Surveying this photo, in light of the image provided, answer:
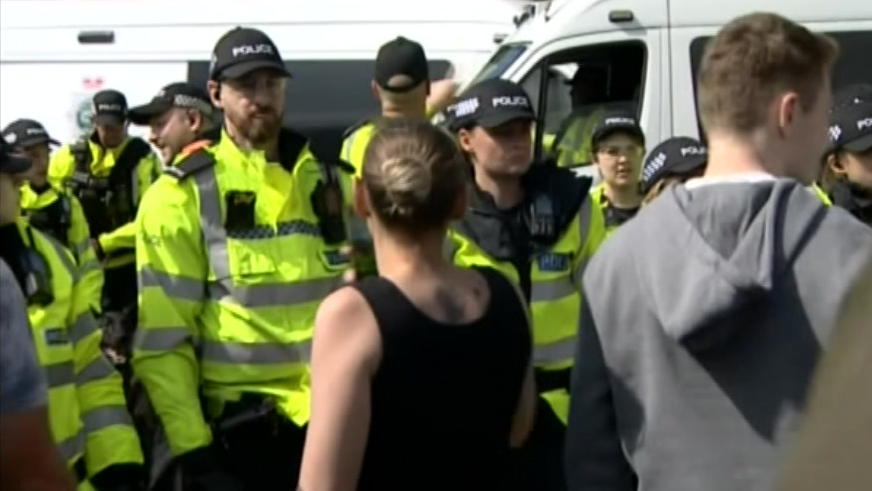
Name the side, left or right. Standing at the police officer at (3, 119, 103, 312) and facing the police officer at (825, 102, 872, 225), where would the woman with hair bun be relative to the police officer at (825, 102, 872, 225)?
right

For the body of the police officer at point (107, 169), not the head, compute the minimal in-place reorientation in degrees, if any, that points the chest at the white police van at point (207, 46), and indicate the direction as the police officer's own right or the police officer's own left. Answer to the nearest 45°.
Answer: approximately 135° to the police officer's own left

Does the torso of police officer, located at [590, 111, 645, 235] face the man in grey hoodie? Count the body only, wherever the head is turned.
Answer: yes

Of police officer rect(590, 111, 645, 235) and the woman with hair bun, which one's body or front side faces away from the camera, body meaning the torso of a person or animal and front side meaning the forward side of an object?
the woman with hair bun

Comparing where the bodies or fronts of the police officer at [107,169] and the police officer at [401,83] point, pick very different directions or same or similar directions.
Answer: very different directions

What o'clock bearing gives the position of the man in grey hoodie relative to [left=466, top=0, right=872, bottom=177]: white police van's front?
The man in grey hoodie is roughly at 9 o'clock from the white police van.

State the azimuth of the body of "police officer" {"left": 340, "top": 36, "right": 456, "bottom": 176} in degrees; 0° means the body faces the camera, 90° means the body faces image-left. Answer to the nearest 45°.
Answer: approximately 180°

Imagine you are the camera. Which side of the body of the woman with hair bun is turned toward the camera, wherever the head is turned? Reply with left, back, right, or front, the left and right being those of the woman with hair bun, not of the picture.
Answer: back

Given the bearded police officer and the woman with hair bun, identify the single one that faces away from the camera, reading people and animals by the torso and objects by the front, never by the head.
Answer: the woman with hair bun

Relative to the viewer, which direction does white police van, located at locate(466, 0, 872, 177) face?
to the viewer's left
